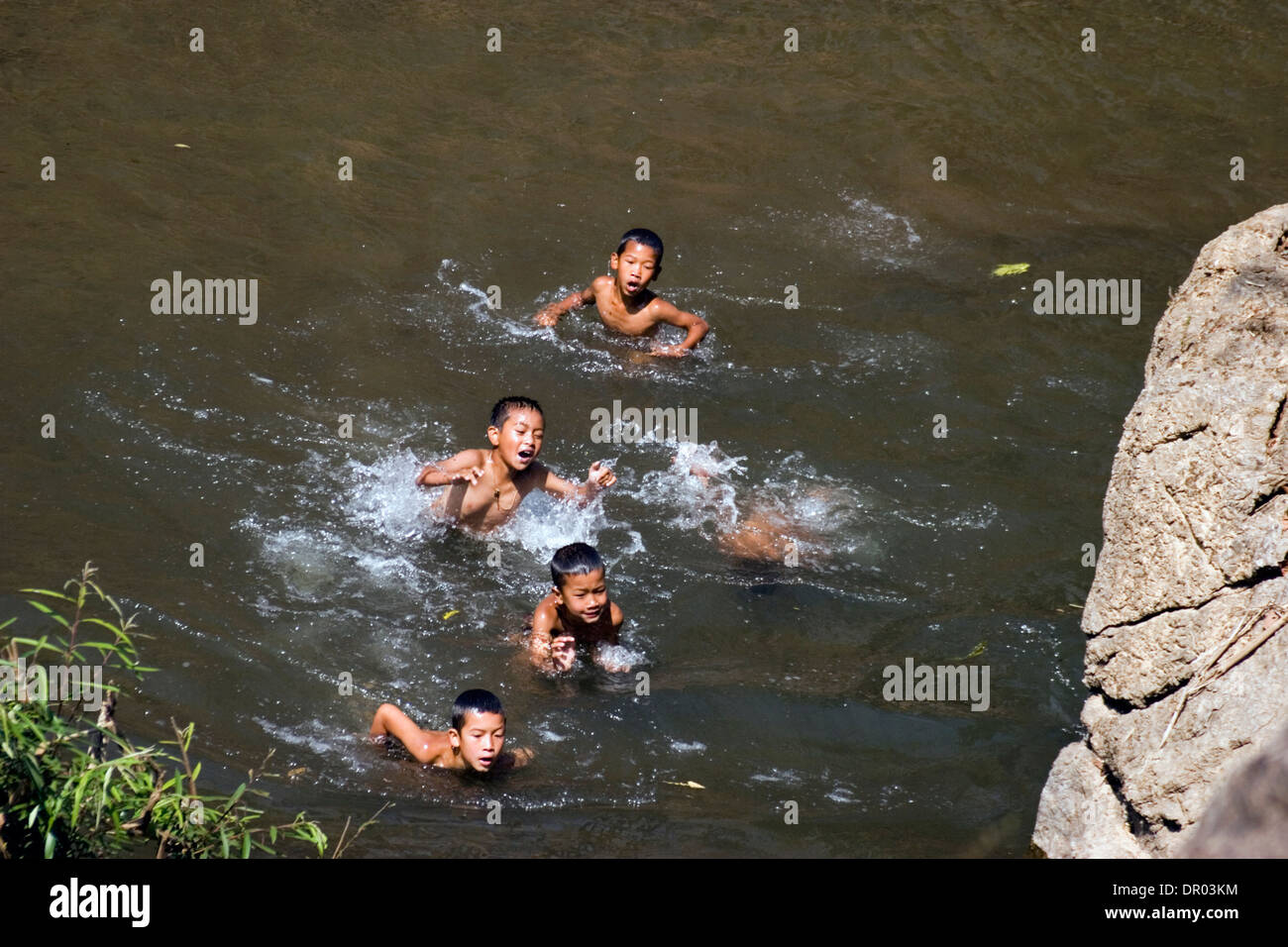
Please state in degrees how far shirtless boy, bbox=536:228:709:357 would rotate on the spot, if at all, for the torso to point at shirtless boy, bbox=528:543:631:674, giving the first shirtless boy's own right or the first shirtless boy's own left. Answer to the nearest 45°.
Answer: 0° — they already face them

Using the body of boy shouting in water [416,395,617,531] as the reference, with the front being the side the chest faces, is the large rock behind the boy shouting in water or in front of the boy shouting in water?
in front

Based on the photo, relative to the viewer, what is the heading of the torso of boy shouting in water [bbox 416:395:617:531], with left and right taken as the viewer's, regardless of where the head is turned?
facing the viewer and to the right of the viewer

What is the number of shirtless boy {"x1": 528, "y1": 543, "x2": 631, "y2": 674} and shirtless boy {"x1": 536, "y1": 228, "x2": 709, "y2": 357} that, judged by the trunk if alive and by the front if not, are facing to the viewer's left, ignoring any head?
0

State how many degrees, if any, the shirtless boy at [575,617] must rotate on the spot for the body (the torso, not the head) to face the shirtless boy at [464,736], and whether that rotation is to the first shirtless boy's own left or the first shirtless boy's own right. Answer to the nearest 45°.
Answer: approximately 90° to the first shirtless boy's own right

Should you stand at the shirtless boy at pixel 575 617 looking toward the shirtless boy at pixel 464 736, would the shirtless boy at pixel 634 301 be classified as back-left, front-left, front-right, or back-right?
back-right

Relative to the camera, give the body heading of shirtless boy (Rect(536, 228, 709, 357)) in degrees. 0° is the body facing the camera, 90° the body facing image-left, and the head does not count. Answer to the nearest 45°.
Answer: approximately 0°

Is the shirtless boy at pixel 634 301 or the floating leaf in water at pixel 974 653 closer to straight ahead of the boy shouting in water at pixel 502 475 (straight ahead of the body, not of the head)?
the floating leaf in water
